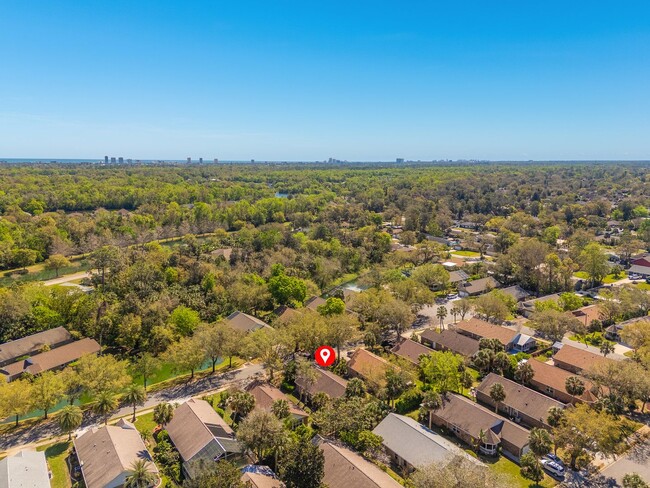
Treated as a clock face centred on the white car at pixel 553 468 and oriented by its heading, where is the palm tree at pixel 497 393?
The palm tree is roughly at 12 o'clock from the white car.

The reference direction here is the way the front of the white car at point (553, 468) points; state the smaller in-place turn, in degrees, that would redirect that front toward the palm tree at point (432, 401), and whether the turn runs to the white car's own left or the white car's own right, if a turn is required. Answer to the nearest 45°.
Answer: approximately 45° to the white car's own left

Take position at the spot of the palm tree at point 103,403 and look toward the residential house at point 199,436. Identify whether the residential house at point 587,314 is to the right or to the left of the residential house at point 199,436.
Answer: left

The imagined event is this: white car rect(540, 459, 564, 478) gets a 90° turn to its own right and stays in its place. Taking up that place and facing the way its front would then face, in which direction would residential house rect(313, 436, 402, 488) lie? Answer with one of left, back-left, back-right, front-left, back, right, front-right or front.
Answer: back

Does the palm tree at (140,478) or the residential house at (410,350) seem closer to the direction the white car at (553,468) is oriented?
the residential house

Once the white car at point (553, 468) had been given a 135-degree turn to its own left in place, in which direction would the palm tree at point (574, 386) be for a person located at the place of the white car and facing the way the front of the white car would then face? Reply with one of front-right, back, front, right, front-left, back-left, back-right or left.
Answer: back

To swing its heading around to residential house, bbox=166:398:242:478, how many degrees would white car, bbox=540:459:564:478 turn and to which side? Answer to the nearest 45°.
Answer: approximately 90° to its left

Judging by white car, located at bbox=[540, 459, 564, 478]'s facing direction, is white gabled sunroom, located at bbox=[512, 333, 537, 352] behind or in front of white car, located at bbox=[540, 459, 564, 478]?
in front

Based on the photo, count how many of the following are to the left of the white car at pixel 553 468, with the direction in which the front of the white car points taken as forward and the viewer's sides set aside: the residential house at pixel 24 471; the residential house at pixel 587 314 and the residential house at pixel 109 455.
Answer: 2

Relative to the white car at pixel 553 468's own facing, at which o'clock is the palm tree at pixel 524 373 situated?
The palm tree is roughly at 1 o'clock from the white car.

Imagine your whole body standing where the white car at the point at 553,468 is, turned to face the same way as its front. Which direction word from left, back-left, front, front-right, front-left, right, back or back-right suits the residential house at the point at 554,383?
front-right

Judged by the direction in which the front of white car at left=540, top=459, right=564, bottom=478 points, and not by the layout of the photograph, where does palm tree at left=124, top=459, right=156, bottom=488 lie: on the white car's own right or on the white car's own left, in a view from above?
on the white car's own left

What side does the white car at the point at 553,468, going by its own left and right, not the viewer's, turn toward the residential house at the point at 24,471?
left

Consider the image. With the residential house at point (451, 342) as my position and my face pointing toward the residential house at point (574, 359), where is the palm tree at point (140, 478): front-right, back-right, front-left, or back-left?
back-right

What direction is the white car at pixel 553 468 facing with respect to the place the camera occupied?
facing away from the viewer and to the left of the viewer

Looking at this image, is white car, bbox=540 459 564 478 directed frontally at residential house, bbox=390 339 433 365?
yes
